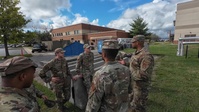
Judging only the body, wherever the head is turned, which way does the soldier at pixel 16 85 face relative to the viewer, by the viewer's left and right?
facing away from the viewer and to the right of the viewer

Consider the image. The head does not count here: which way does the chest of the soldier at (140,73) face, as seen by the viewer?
to the viewer's left

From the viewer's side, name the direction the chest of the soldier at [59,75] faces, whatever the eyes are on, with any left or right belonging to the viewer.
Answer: facing the viewer and to the right of the viewer

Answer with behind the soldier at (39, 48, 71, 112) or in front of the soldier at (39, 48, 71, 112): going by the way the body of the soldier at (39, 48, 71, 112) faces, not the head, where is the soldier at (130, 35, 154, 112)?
in front

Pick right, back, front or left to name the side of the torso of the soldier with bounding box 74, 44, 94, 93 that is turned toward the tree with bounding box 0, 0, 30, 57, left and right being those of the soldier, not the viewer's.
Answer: back

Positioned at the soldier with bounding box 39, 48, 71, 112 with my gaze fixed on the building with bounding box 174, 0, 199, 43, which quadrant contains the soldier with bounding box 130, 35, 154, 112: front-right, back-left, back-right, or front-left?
front-right

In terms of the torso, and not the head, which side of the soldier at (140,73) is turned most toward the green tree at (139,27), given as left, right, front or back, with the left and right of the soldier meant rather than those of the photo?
right

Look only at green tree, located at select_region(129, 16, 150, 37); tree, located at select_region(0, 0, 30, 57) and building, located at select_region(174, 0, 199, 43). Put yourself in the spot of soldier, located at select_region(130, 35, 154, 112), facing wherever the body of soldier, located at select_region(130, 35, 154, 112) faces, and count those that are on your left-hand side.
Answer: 0

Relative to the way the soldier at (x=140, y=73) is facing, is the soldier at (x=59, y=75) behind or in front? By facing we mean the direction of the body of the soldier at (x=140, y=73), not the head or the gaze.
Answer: in front

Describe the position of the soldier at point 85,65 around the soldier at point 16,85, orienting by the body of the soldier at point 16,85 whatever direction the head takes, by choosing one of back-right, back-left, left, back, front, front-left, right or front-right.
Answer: front

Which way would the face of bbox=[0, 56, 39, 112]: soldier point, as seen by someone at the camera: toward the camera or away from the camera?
away from the camera

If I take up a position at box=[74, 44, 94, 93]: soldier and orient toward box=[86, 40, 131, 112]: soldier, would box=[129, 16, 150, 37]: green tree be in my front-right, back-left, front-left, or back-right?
back-left

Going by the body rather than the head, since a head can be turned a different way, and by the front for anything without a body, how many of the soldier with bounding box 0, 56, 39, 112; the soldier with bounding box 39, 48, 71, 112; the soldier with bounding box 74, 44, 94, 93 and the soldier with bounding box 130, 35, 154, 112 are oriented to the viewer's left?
1

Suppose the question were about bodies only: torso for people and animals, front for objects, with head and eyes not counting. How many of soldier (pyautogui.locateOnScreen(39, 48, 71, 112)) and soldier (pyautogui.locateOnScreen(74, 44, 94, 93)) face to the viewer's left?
0

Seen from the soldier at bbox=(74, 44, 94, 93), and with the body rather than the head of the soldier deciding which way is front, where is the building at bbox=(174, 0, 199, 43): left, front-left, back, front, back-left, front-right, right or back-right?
left

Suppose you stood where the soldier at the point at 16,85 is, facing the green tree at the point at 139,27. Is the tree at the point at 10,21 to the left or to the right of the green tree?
left

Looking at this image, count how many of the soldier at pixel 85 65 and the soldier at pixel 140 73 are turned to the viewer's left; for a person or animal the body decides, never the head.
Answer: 1
